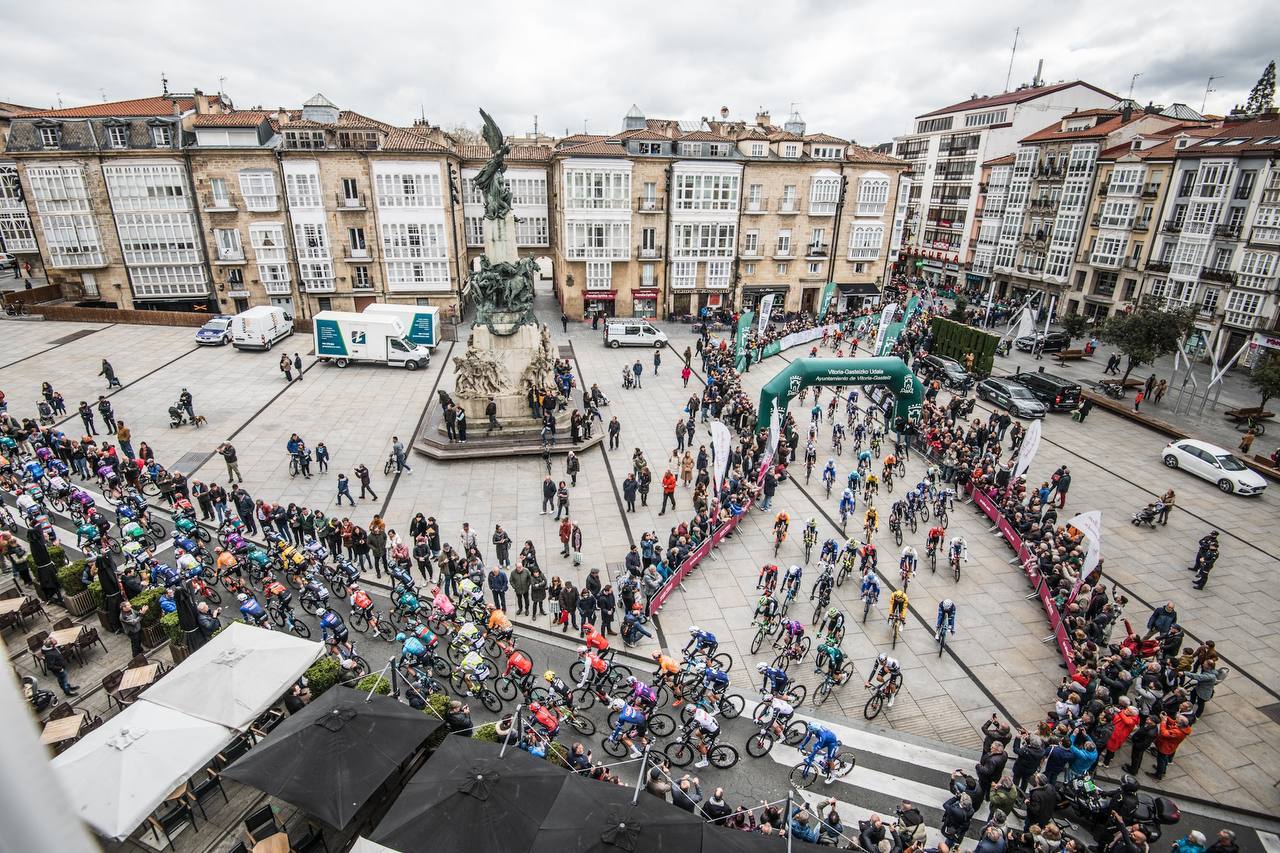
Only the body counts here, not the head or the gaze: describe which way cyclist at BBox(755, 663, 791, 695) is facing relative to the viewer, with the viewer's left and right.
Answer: facing to the left of the viewer

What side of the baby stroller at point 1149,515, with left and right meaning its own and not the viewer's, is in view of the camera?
left

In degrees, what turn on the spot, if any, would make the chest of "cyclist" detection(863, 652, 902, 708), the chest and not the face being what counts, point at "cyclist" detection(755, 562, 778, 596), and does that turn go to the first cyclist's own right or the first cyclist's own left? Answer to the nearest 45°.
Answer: approximately 90° to the first cyclist's own right

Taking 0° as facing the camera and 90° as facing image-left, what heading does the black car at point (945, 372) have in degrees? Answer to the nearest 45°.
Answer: approximately 315°

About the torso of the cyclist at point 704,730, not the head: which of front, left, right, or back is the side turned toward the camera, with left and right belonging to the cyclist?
left

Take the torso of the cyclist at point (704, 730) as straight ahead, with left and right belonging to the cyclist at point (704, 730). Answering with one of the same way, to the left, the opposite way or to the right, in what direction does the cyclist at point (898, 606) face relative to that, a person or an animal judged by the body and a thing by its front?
to the left

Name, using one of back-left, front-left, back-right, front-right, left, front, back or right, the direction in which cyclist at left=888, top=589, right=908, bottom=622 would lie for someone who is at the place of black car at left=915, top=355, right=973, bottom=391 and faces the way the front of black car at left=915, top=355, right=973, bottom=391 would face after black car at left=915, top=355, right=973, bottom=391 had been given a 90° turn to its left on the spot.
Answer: back-right

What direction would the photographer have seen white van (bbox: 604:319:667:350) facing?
facing to the right of the viewer

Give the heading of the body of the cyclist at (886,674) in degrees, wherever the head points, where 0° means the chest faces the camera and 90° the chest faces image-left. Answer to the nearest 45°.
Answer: approximately 45°

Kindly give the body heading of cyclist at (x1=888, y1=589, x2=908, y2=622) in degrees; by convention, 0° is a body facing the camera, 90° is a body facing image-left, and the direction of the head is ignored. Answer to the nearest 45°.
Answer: approximately 0°

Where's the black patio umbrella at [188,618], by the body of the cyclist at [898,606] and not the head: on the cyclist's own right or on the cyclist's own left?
on the cyclist's own right

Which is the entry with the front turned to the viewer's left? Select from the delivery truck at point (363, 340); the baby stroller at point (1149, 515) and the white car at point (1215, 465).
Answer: the baby stroller

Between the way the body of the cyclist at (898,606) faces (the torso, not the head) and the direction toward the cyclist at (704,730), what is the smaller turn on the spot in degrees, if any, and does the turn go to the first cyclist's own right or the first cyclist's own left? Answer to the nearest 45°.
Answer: approximately 45° to the first cyclist's own right

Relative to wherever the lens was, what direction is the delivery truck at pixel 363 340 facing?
facing to the right of the viewer

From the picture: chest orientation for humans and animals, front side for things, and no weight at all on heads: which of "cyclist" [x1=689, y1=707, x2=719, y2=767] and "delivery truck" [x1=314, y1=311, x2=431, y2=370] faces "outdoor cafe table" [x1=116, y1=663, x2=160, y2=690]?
the cyclist

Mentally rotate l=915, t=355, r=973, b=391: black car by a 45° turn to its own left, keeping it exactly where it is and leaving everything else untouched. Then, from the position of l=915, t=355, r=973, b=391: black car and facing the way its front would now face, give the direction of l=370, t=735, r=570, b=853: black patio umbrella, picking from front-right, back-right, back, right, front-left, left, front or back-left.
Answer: right
